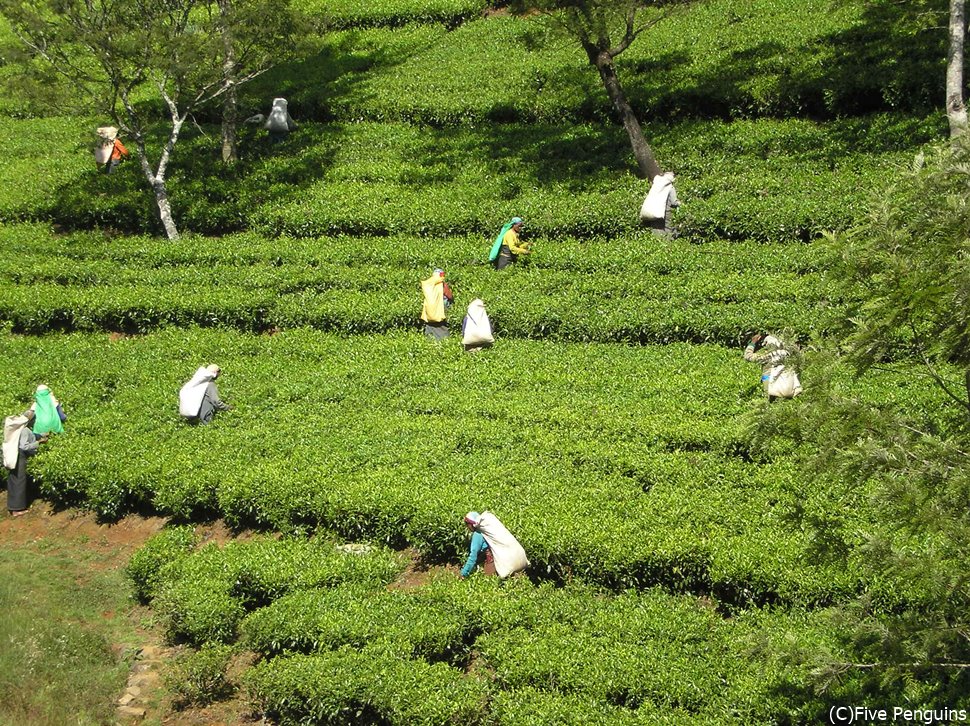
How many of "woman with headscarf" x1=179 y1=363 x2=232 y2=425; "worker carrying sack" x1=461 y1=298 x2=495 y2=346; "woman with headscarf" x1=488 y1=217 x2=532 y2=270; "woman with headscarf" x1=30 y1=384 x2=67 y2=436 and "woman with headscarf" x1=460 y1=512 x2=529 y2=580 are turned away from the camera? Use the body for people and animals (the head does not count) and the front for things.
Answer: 2

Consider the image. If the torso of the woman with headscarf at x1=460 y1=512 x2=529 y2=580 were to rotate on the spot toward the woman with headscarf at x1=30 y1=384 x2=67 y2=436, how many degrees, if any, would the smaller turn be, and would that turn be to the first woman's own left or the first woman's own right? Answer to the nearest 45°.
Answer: approximately 45° to the first woman's own right

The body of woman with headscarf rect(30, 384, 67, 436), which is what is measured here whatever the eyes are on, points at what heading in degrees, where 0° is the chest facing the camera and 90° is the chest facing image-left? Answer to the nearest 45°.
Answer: approximately 180°

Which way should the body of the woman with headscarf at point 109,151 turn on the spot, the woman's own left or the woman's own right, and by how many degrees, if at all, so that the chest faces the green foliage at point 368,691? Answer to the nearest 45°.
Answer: approximately 135° to the woman's own right

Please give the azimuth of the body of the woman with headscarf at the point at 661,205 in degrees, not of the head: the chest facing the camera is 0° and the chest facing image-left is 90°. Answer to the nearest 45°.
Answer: approximately 225°

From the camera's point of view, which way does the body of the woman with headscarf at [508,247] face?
to the viewer's right

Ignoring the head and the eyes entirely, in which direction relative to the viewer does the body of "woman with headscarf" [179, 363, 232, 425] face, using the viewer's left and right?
facing to the right of the viewer

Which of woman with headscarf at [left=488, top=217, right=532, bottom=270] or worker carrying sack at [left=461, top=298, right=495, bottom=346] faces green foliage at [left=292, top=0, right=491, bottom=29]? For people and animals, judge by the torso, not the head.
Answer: the worker carrying sack

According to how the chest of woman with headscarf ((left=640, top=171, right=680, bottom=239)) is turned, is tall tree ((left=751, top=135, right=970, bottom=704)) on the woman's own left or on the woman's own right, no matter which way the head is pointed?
on the woman's own right

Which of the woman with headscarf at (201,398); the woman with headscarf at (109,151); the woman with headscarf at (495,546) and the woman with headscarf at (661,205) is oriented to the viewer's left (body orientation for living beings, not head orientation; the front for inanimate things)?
the woman with headscarf at (495,546)

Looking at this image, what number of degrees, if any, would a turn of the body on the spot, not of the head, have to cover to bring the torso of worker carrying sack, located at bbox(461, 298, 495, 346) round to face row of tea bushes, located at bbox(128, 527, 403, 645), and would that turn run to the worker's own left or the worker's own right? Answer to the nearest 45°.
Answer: approximately 135° to the worker's own left

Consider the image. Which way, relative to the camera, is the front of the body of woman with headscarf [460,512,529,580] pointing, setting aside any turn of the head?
to the viewer's left

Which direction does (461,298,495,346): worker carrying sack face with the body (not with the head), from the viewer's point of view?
away from the camera

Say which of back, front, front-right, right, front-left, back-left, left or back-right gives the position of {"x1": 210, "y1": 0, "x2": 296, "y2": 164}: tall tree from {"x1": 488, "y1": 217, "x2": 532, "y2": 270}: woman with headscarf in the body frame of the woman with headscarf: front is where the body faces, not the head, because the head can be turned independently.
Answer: back-left
